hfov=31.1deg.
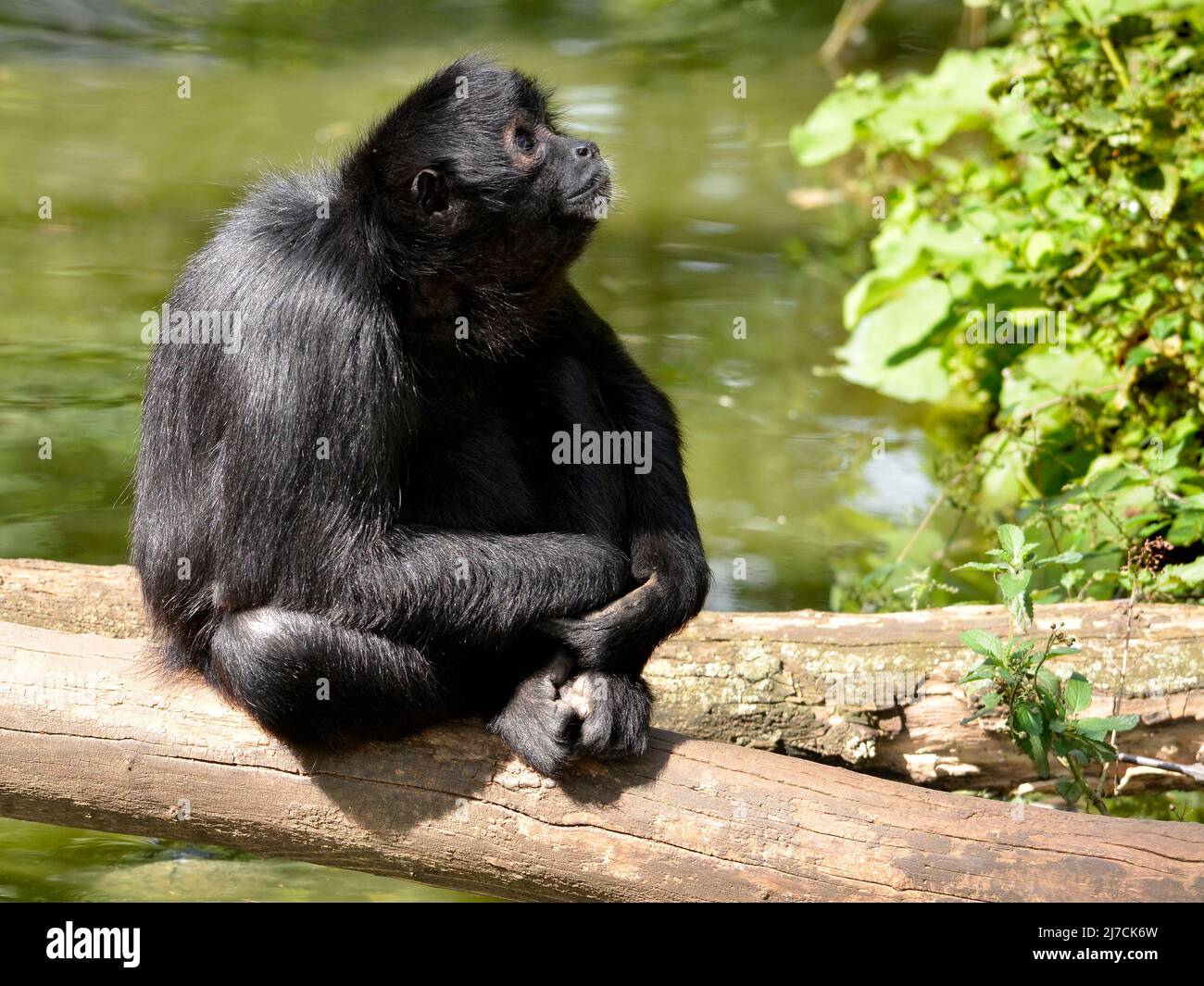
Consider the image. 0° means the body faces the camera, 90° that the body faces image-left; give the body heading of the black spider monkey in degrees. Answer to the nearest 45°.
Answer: approximately 315°

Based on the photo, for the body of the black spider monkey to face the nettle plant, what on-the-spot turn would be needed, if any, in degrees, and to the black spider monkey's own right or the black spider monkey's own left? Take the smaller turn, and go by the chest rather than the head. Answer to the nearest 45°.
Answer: approximately 45° to the black spider monkey's own left
